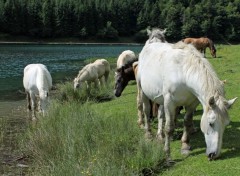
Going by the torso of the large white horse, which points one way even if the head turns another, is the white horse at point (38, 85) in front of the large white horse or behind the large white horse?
behind

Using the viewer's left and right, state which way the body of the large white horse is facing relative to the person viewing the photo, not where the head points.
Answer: facing the viewer and to the right of the viewer
